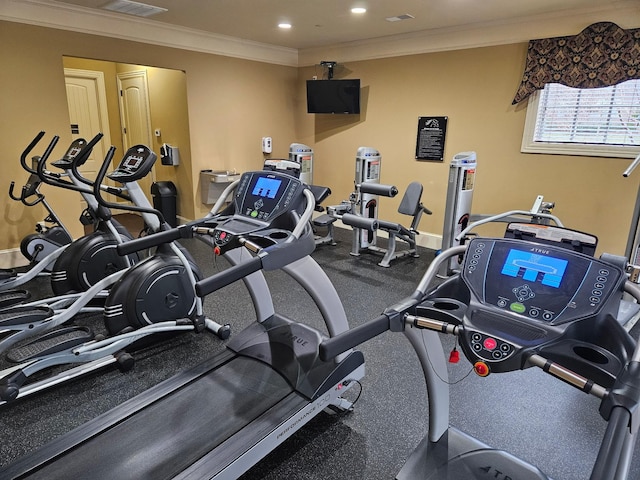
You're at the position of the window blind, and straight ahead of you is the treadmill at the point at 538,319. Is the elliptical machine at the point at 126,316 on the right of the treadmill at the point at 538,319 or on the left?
right

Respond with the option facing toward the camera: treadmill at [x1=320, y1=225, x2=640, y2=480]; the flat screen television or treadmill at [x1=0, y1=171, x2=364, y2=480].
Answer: the flat screen television

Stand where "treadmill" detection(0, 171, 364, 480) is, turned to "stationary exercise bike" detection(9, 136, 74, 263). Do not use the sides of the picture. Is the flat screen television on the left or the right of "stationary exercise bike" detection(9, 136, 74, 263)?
right

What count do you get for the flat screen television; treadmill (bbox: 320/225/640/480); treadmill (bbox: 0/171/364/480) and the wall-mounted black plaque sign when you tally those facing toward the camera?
2

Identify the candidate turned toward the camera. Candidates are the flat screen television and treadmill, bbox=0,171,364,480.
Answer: the flat screen television

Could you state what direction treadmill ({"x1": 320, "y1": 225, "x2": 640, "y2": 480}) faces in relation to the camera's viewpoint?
facing away from the viewer and to the right of the viewer

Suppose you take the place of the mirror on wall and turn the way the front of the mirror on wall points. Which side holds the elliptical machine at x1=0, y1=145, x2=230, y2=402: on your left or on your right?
on your right

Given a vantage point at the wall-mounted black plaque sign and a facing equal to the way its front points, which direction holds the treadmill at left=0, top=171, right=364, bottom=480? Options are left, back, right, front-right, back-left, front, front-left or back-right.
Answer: front

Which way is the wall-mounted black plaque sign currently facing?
toward the camera

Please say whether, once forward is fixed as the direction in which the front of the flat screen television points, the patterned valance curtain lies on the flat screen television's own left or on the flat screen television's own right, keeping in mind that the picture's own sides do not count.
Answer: on the flat screen television's own left

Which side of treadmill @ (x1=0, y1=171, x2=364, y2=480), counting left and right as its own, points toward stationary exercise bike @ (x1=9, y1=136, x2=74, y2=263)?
left

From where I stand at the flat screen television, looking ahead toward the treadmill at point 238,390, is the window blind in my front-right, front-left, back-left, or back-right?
front-left

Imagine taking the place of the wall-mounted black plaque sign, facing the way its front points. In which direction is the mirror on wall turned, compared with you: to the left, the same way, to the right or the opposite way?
to the left

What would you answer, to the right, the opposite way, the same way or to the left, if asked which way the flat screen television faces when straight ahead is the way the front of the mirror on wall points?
to the right

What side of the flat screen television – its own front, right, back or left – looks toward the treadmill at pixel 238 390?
front

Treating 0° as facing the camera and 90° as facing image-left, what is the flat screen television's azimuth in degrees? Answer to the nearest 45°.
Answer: approximately 0°

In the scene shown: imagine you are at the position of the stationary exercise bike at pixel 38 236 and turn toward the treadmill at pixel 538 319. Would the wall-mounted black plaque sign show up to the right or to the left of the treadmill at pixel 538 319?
left

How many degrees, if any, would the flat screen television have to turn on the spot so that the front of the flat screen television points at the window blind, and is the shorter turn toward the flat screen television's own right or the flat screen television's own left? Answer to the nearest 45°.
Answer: approximately 45° to the flat screen television's own left
